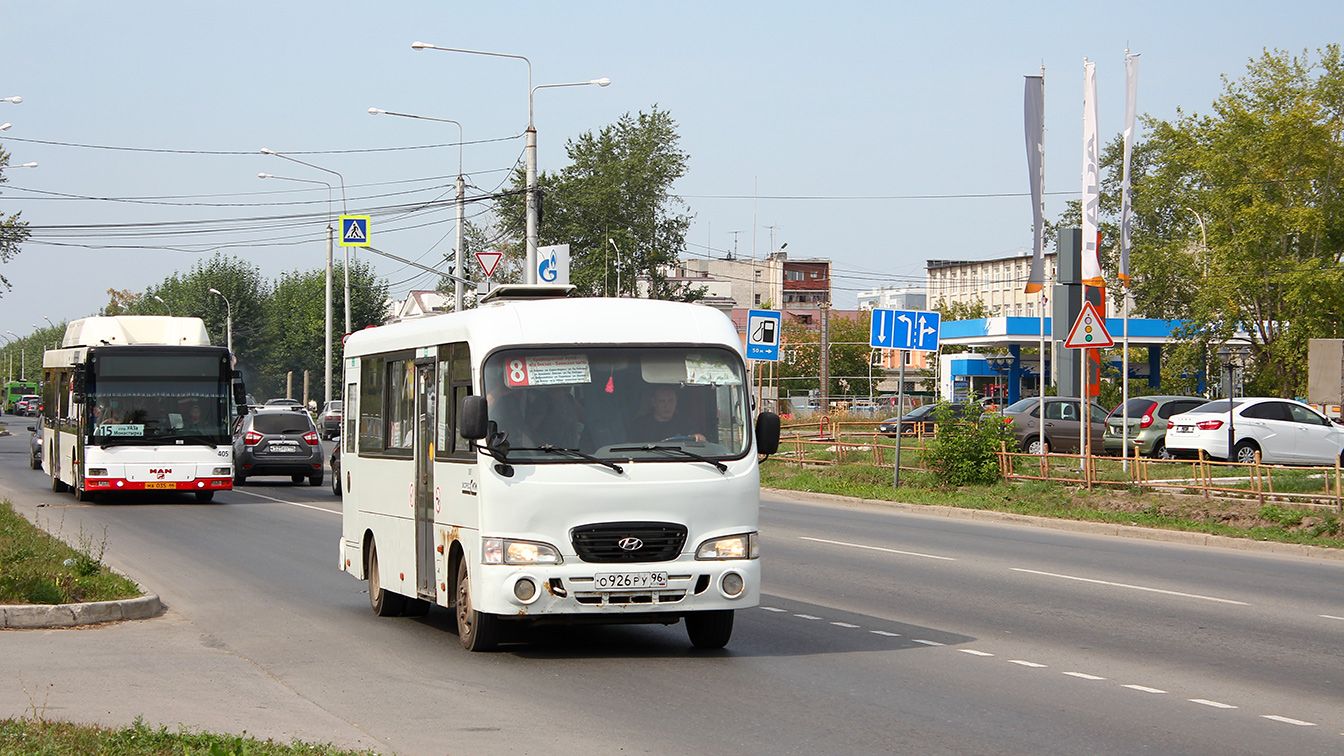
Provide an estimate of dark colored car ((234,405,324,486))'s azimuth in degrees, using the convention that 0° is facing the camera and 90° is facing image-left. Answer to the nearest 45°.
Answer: approximately 180°

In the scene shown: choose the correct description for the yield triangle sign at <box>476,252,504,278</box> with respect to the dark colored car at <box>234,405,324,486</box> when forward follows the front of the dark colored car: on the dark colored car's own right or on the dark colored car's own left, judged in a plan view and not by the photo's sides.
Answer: on the dark colored car's own right

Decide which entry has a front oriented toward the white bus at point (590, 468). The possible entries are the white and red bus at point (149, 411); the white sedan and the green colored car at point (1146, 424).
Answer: the white and red bus at point (149, 411)

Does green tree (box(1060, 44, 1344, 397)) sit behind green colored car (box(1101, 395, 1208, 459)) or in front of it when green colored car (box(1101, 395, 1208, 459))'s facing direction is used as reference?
in front

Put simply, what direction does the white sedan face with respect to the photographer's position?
facing away from the viewer and to the right of the viewer

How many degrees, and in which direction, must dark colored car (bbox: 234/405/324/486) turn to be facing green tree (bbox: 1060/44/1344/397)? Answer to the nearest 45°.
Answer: approximately 90° to its right

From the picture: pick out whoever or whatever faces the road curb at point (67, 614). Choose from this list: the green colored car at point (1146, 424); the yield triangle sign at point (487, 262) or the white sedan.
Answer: the yield triangle sign

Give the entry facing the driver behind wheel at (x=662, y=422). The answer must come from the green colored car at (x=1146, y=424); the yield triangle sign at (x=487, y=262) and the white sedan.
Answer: the yield triangle sign

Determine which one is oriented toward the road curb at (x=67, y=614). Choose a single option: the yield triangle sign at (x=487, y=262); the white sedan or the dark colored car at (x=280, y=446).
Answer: the yield triangle sign

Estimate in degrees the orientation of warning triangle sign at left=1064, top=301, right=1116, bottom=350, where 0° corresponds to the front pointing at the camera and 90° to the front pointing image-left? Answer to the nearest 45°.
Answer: approximately 0°

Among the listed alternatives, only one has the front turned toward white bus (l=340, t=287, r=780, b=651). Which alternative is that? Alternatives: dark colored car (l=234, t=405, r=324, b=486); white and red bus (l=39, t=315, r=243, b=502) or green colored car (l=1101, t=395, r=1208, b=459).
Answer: white and red bus (l=39, t=315, r=243, b=502)

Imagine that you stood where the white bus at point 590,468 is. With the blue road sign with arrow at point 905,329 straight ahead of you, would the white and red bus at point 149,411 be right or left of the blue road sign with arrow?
left
